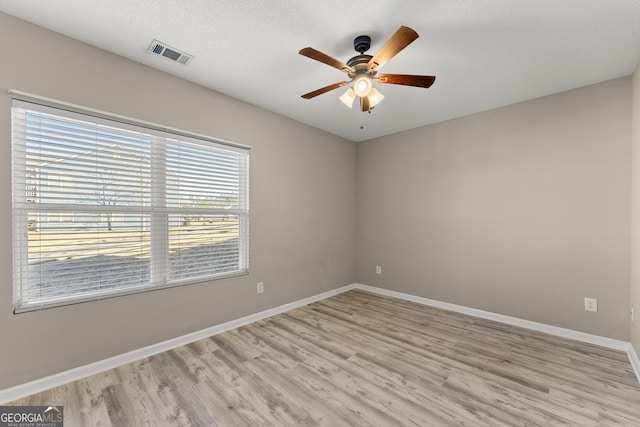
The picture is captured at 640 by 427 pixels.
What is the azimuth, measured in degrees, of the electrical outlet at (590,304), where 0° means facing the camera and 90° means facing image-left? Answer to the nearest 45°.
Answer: approximately 0°

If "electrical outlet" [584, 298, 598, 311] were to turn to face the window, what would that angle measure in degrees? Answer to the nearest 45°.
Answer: approximately 45° to its right
